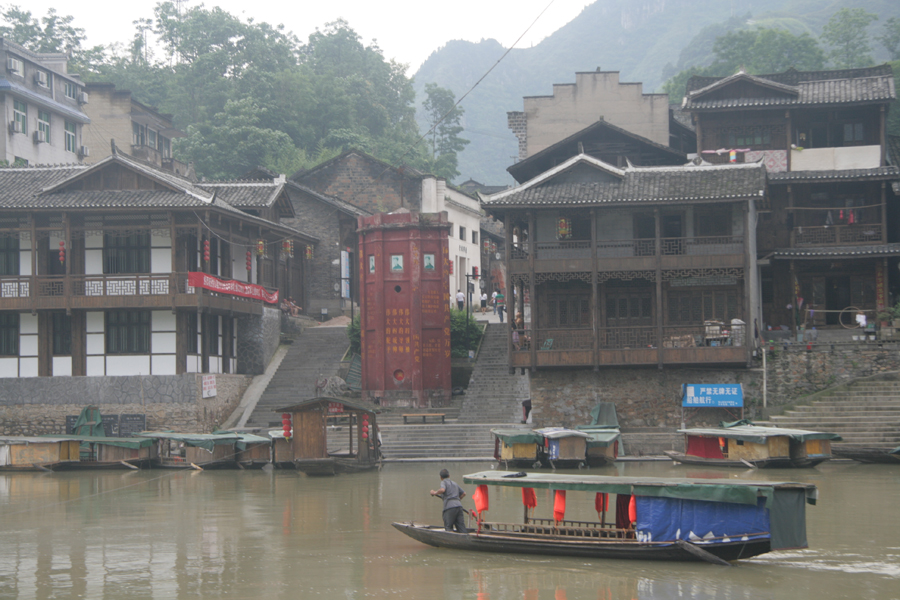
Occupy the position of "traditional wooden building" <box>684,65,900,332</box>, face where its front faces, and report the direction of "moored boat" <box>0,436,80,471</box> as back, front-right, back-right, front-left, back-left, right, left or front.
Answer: front-right

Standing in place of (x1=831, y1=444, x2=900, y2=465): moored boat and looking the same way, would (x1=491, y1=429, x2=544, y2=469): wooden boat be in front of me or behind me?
in front

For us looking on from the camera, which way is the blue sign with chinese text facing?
facing the viewer

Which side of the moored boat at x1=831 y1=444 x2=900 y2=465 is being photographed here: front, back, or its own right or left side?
left

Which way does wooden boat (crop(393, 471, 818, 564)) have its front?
to the viewer's left

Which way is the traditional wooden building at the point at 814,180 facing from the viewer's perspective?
toward the camera

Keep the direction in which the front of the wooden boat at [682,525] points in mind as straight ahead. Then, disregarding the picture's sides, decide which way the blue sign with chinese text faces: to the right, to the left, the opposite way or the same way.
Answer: to the left

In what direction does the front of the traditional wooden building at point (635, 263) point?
toward the camera

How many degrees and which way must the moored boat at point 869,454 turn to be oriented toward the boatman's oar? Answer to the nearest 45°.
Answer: approximately 90° to its left

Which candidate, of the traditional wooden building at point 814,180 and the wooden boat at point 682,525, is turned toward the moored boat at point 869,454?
the traditional wooden building
